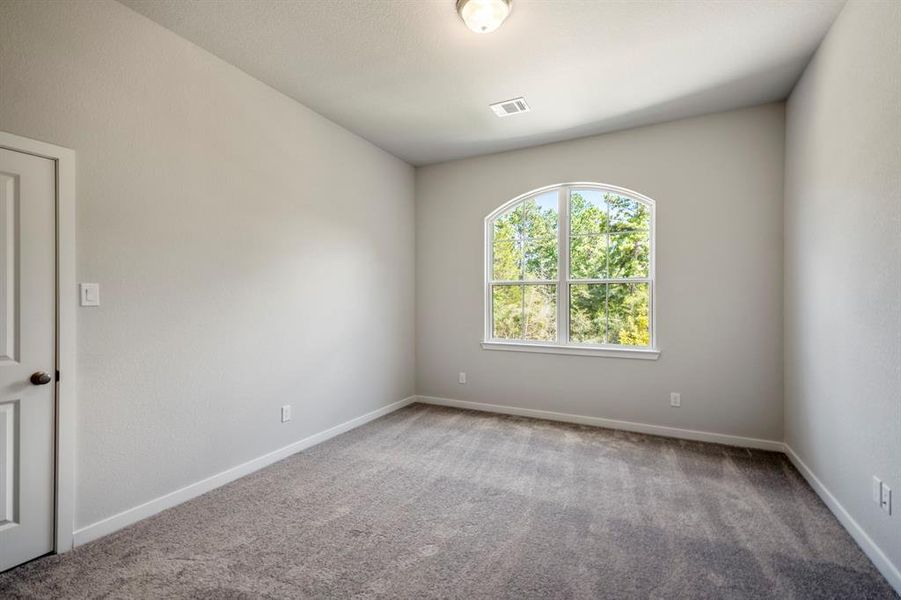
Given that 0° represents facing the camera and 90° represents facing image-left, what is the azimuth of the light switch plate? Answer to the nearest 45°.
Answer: approximately 315°

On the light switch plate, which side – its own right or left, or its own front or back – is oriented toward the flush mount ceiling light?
front
